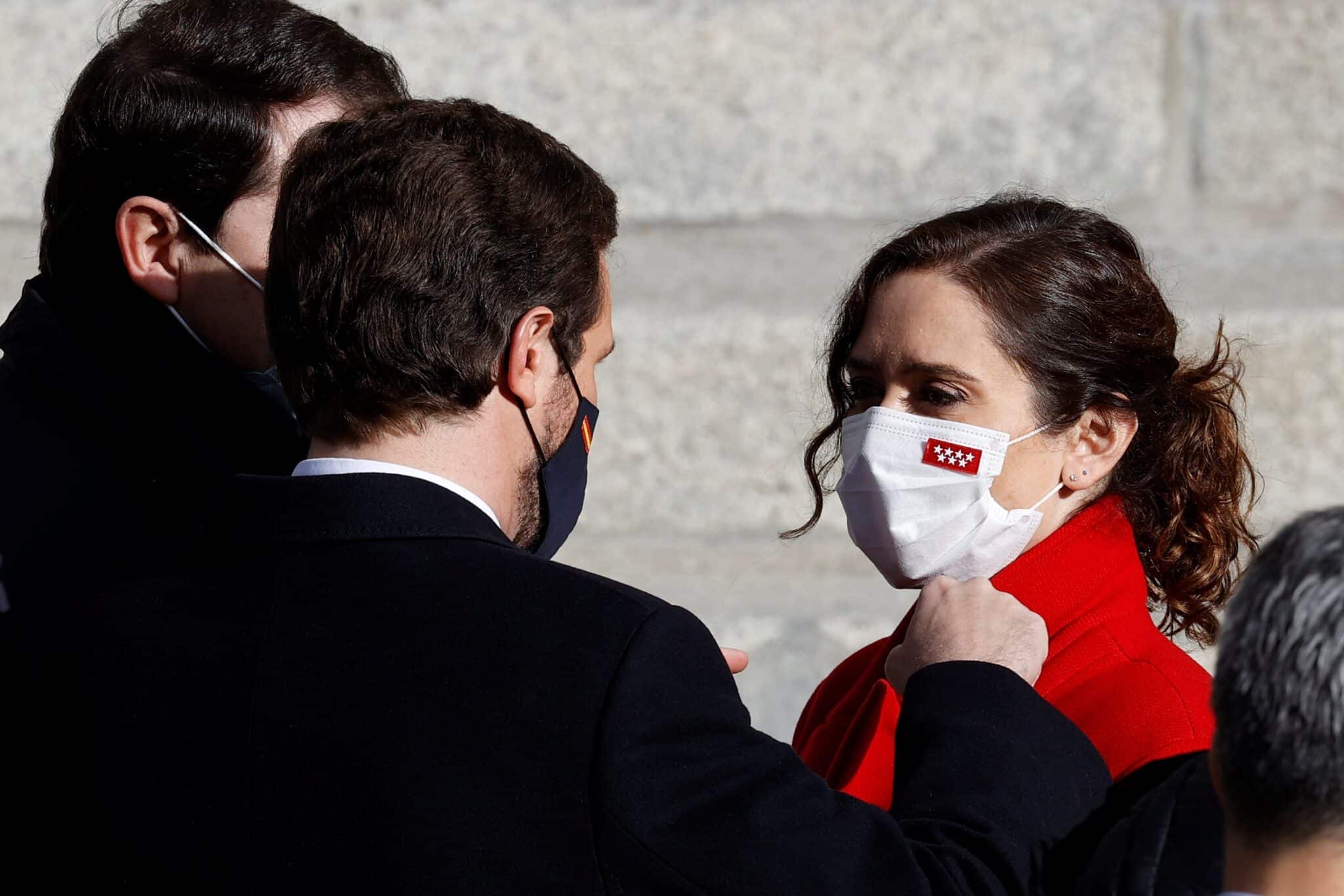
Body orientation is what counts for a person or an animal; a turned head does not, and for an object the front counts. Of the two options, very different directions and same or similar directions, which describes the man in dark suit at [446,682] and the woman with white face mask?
very different directions

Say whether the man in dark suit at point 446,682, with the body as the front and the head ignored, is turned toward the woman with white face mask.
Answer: yes

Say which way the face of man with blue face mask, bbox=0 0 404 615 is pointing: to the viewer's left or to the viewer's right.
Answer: to the viewer's right

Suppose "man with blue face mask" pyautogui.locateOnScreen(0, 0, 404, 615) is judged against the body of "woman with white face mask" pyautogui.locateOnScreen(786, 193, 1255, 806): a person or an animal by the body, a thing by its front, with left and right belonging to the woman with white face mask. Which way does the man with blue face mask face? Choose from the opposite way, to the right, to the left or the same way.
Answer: the opposite way

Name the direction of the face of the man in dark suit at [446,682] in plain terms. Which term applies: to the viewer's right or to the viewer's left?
to the viewer's right

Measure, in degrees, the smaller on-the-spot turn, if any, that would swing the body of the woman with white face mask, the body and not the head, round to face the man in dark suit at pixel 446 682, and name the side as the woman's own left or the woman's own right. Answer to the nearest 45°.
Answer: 0° — they already face them

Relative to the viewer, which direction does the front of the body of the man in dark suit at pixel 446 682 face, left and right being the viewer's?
facing away from the viewer and to the right of the viewer

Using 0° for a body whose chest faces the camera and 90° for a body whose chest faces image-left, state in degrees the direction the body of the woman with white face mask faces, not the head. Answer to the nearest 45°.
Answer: approximately 45°

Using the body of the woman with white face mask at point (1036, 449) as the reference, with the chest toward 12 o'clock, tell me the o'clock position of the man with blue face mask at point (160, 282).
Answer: The man with blue face mask is roughly at 1 o'clock from the woman with white face mask.
